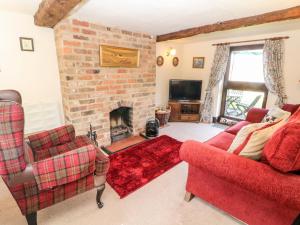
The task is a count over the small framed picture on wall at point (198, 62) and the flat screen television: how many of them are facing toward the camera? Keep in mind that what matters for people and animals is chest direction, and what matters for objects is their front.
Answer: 2

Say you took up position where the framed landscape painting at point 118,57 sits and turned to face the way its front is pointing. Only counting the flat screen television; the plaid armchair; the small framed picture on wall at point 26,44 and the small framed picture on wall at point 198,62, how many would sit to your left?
2

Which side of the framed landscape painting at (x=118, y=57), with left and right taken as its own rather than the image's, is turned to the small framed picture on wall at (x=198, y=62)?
left

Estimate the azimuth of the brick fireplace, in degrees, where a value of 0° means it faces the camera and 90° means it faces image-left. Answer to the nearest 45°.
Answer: approximately 315°

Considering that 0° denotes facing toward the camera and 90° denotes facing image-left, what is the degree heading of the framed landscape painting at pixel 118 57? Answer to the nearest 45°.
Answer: approximately 315°

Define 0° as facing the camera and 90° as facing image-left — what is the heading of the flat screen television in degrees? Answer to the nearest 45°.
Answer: approximately 0°
